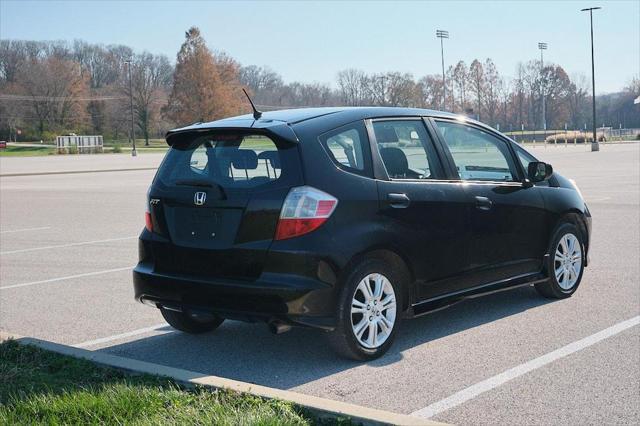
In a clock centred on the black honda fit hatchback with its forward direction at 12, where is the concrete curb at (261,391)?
The concrete curb is roughly at 5 o'clock from the black honda fit hatchback.

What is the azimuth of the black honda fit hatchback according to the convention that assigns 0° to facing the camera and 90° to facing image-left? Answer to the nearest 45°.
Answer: approximately 225°
